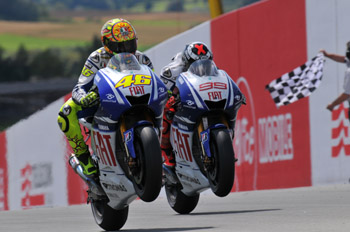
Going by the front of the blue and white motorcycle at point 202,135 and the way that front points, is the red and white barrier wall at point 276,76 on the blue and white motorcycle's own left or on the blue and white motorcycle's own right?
on the blue and white motorcycle's own left

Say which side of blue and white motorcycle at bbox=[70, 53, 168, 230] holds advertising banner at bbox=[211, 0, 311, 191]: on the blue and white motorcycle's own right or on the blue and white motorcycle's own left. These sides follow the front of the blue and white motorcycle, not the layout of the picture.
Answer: on the blue and white motorcycle's own left

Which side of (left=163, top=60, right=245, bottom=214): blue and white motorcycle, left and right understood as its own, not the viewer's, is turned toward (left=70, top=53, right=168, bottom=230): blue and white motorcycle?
right

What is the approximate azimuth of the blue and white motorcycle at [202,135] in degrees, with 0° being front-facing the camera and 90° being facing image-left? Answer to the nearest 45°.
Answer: approximately 315°

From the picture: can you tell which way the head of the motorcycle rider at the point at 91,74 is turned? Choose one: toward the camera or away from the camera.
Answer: toward the camera

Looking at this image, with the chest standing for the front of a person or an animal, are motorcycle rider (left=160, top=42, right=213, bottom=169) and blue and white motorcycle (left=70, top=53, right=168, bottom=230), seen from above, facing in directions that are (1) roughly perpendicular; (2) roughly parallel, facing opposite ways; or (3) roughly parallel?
roughly parallel

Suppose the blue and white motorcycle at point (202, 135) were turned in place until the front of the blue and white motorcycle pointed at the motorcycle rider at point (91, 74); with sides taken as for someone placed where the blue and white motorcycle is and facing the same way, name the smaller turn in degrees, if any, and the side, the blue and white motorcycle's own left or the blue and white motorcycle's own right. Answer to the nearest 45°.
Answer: approximately 90° to the blue and white motorcycle's own right

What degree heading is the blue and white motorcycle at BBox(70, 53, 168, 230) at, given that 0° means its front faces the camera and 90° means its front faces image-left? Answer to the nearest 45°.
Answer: approximately 315°

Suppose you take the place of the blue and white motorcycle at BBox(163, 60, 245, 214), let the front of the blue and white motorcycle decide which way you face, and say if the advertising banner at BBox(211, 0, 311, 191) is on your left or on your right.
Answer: on your left

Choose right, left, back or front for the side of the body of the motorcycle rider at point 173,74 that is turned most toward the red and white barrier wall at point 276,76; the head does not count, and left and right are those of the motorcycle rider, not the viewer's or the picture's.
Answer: left
